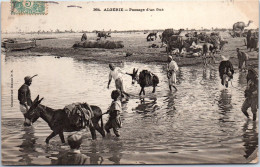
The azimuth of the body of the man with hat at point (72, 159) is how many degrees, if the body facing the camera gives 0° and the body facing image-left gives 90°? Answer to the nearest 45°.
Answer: approximately 180°

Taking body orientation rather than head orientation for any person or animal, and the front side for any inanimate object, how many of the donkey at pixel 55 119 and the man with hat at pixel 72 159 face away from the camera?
1

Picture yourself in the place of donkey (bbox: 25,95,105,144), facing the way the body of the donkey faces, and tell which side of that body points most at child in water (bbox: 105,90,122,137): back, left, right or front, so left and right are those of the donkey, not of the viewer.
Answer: back

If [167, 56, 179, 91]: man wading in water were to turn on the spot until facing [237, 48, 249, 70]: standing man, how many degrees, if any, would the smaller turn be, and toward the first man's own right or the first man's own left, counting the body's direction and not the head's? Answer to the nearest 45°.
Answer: approximately 180°

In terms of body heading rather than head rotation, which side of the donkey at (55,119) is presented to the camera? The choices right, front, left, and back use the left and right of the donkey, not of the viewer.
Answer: left

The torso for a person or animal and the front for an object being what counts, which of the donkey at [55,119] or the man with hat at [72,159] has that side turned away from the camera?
the man with hat

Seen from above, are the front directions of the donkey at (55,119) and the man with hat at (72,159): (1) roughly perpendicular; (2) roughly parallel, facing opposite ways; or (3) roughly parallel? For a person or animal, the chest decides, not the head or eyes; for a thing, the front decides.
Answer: roughly perpendicular
